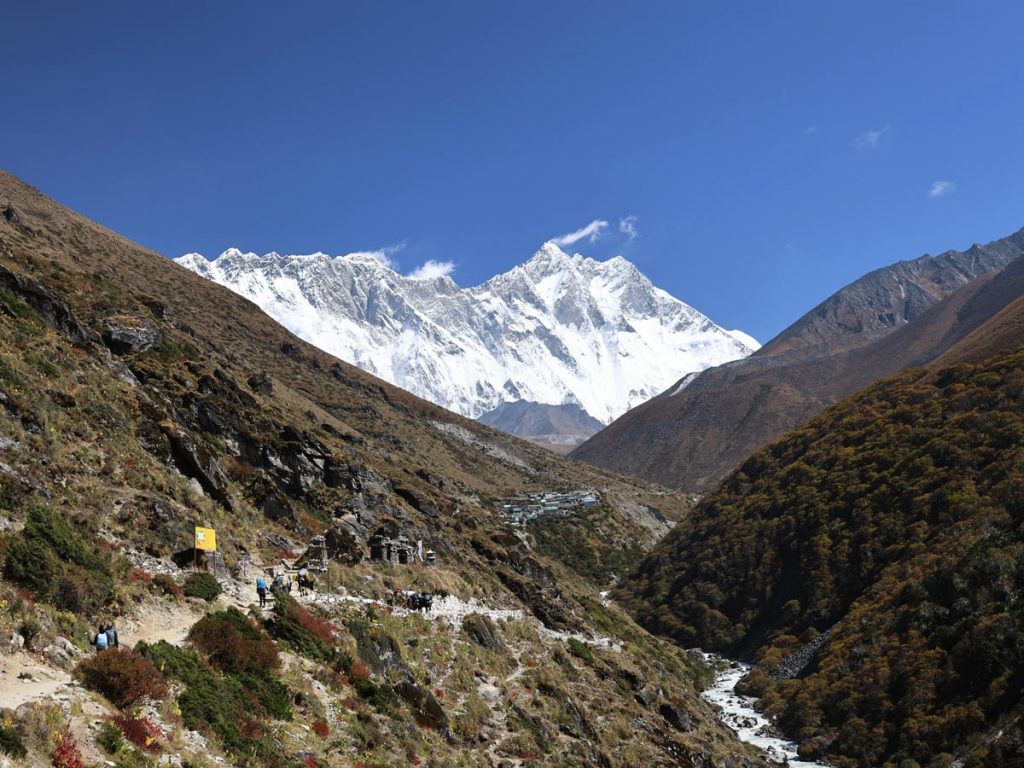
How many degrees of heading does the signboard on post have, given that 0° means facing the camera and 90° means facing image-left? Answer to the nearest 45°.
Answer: approximately 0°

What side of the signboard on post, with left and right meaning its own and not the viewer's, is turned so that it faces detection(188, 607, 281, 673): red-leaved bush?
front

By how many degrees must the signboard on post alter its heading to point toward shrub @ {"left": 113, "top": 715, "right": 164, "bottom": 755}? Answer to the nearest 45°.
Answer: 0° — it already faces it

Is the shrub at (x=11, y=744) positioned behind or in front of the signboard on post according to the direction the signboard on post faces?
in front

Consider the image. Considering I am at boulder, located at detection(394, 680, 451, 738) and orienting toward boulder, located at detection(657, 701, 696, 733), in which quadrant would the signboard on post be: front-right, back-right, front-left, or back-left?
back-left

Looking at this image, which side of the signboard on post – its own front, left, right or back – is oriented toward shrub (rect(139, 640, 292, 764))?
front

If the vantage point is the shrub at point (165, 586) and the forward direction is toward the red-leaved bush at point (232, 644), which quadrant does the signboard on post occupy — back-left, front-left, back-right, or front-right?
back-left

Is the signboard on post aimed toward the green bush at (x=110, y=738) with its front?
yes

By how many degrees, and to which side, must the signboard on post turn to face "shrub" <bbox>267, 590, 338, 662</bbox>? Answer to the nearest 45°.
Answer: approximately 45° to its left

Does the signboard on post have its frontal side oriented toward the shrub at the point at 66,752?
yes

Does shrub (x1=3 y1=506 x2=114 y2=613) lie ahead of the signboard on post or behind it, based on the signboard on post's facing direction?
ahead
